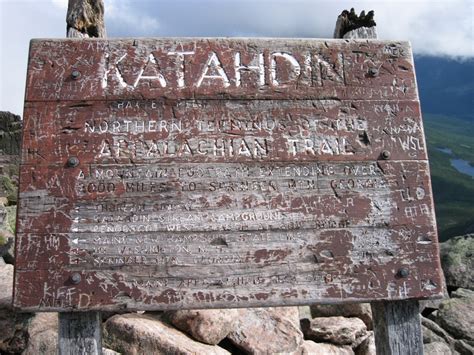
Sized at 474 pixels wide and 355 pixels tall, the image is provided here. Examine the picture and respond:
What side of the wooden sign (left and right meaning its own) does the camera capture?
front
